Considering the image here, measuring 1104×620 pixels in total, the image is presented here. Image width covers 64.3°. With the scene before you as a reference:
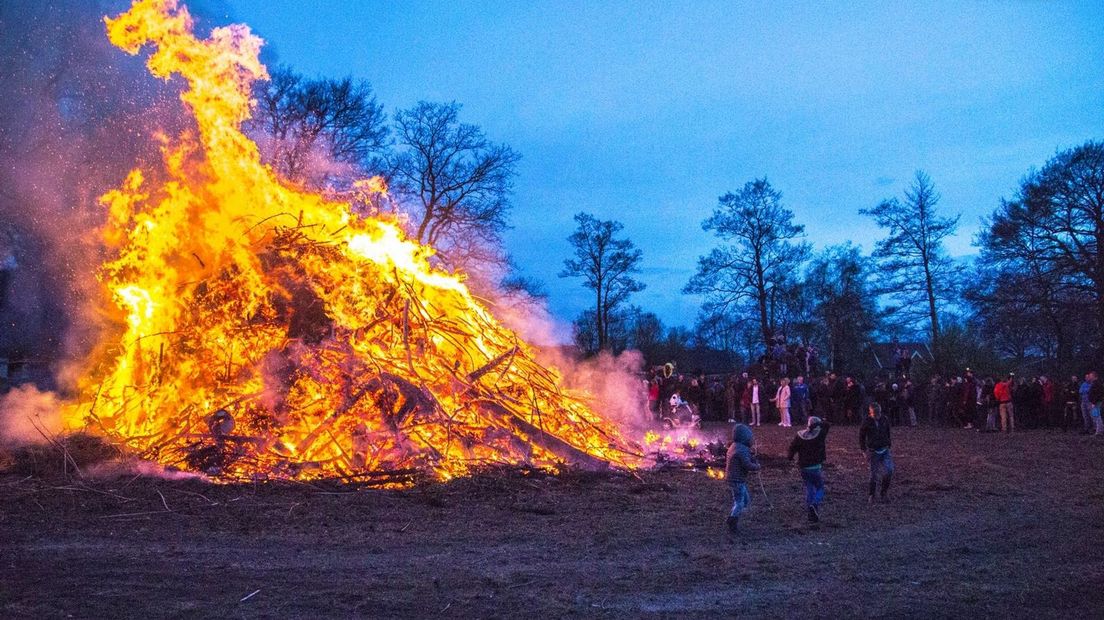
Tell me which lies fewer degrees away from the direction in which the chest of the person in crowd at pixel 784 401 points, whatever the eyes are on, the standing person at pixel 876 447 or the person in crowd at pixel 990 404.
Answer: the standing person

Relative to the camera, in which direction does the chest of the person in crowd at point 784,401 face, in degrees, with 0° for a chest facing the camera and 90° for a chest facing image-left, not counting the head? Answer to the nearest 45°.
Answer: approximately 45°

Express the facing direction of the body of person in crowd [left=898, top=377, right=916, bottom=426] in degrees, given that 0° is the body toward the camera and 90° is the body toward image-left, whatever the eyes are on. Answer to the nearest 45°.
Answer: approximately 45°

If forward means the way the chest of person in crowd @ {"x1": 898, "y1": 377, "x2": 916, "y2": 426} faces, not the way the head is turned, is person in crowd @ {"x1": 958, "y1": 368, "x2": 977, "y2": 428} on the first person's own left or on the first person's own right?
on the first person's own left

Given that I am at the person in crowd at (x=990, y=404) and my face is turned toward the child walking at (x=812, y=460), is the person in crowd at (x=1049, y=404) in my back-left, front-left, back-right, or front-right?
back-left

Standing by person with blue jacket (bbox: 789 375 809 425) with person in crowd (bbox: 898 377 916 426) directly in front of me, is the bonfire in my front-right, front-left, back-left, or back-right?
back-right

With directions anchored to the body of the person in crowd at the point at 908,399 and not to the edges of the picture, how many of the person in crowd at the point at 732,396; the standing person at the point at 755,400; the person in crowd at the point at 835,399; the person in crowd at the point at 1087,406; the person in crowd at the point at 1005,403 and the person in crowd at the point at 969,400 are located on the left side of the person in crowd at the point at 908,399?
3

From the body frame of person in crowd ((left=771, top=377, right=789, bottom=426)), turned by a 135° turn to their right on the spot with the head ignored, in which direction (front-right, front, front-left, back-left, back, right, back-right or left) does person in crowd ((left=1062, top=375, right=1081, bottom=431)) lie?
right

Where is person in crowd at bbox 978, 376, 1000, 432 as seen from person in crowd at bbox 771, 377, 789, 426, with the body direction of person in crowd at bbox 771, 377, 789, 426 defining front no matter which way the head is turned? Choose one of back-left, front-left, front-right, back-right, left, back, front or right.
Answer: back-left
